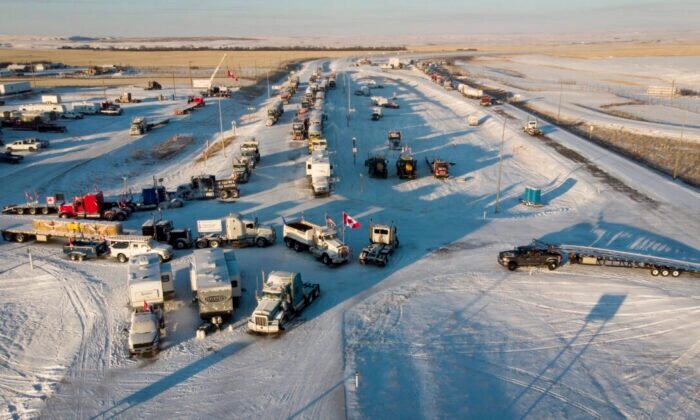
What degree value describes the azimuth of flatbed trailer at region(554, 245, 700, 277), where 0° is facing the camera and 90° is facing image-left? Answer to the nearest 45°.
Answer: approximately 90°

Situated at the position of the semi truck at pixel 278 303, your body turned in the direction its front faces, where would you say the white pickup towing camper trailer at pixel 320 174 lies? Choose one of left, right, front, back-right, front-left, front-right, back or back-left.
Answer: back-right

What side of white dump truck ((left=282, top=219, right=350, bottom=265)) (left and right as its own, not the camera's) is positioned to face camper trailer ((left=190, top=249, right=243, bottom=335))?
right

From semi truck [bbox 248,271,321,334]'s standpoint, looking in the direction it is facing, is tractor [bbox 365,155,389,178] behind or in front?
behind

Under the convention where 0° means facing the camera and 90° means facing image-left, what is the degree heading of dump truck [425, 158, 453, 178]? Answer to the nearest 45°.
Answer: approximately 315°

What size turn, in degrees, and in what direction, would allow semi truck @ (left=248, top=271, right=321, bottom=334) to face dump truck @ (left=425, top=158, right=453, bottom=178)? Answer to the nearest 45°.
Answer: approximately 180°

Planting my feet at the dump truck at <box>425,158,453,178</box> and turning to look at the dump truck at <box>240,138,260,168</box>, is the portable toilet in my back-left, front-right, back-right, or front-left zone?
back-left

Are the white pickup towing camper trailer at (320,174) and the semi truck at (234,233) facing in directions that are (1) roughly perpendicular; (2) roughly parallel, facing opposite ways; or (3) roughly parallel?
roughly perpendicular

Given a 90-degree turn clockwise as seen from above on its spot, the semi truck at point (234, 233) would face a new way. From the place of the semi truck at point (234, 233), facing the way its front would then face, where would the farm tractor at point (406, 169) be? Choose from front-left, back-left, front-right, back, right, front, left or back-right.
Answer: back-left

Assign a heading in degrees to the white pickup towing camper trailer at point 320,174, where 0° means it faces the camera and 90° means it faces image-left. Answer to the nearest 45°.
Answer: approximately 0°

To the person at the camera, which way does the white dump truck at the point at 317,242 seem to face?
facing the viewer and to the right of the viewer

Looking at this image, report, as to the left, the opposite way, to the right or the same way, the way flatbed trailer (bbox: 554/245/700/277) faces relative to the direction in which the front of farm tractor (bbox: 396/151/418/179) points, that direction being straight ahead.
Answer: to the right

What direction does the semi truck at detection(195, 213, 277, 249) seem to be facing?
to the viewer's right
